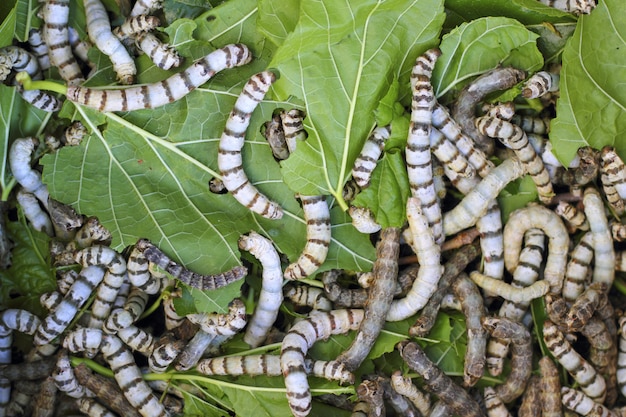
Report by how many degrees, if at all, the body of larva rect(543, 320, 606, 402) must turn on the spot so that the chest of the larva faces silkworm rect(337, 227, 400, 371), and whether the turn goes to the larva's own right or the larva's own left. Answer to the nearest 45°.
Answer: approximately 45° to the larva's own left

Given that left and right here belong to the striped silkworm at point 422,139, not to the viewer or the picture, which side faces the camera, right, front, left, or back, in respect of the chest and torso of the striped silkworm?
back

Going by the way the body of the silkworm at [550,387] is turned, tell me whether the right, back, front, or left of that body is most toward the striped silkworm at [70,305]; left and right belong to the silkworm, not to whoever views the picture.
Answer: left

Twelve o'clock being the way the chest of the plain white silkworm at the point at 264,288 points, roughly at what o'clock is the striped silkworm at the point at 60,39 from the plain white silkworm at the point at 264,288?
the striped silkworm at the point at 60,39 is roughly at 12 o'clock from the plain white silkworm at the point at 264,288.

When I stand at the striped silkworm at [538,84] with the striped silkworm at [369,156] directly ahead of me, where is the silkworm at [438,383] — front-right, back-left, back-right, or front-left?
front-left

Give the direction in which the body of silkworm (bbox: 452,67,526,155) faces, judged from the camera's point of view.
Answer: to the viewer's right
